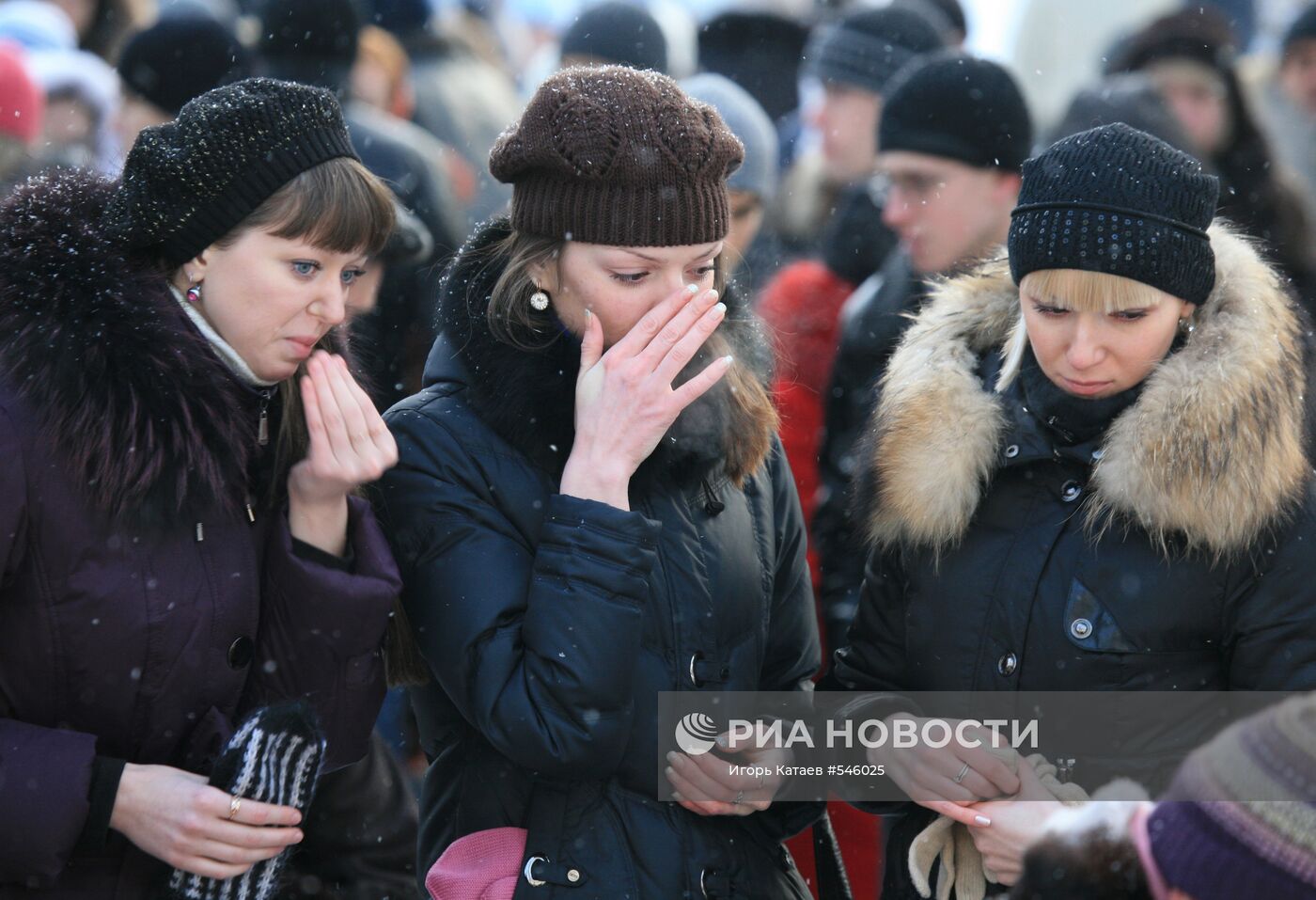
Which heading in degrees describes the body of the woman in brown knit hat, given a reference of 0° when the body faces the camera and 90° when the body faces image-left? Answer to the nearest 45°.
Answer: approximately 315°

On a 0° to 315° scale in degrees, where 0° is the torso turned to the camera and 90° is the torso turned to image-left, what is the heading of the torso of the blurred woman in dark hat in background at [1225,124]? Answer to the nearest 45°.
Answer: approximately 45°

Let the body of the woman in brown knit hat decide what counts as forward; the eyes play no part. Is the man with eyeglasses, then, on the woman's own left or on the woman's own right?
on the woman's own left

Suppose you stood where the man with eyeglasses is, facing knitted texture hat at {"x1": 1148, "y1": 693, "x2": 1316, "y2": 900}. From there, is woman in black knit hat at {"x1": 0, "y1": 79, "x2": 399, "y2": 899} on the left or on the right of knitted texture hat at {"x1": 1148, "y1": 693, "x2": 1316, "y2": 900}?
right

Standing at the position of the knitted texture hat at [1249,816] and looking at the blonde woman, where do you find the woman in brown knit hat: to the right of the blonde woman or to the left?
left

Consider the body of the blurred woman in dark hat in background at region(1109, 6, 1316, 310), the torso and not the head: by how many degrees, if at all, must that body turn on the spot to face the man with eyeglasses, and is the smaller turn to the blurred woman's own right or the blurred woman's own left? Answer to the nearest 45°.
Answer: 0° — they already face them
